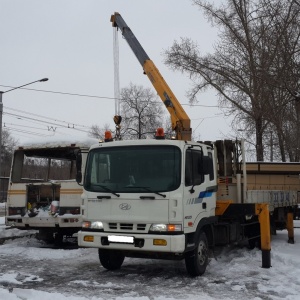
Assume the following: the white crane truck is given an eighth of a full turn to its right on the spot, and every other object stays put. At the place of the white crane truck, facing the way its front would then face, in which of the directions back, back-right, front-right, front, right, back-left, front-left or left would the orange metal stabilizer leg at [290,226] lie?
back-right

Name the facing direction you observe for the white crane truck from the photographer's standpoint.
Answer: facing the viewer and to the left of the viewer

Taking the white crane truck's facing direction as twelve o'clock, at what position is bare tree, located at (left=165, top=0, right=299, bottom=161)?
The bare tree is roughly at 5 o'clock from the white crane truck.
